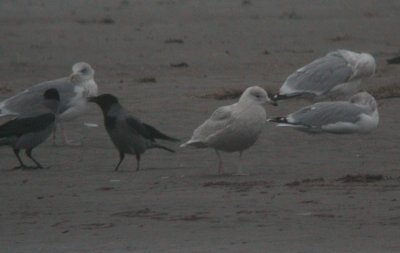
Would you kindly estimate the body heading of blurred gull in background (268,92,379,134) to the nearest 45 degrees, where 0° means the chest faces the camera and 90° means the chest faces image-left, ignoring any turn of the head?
approximately 270°

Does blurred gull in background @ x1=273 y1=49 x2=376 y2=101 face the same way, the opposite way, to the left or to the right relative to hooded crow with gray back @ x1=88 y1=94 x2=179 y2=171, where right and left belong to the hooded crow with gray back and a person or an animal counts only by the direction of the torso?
the opposite way

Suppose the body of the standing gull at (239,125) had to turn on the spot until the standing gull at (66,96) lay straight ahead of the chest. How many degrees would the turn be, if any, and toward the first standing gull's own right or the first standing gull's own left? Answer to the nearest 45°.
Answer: approximately 135° to the first standing gull's own left

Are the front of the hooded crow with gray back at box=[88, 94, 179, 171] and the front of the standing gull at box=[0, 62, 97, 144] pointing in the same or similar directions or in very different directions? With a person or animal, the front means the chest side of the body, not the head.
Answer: very different directions

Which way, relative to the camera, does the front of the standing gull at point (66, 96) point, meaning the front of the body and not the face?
to the viewer's right

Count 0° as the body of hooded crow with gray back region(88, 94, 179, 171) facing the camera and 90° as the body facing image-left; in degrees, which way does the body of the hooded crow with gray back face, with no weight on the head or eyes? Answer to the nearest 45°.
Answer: approximately 90°

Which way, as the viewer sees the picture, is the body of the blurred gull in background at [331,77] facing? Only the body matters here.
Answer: to the viewer's right

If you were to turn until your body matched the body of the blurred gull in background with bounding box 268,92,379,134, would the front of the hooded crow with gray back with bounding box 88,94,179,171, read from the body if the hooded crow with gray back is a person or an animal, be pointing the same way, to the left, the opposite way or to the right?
the opposite way
